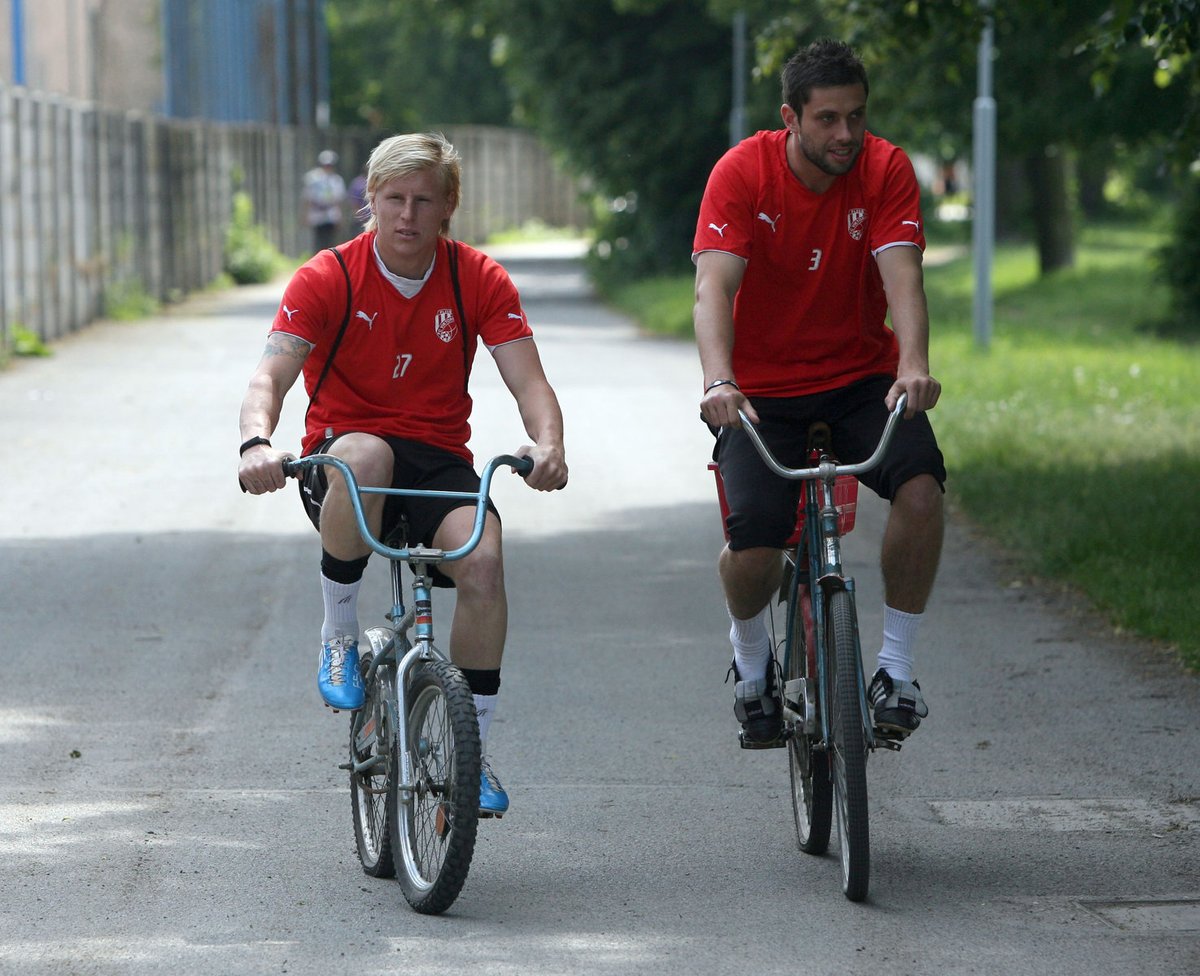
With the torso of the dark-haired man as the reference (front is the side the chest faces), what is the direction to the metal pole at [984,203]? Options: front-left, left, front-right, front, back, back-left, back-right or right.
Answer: back

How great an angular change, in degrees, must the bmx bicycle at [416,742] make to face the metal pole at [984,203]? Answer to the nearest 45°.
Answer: approximately 180°

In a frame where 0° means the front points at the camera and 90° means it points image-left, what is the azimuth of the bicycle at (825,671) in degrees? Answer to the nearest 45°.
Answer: approximately 0°

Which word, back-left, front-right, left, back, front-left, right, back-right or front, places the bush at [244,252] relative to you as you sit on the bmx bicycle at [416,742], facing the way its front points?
back

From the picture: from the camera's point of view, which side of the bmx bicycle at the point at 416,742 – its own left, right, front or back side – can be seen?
front

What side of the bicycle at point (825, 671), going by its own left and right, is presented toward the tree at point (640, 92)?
back

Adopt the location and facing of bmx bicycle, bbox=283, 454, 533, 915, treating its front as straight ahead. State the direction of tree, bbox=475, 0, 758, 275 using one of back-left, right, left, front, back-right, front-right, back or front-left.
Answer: back

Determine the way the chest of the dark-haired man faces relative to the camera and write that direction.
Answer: toward the camera

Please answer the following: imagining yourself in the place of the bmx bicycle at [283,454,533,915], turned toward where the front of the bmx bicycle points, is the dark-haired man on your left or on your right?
on your left

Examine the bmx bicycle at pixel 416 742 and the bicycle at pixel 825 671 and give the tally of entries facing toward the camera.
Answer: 2
